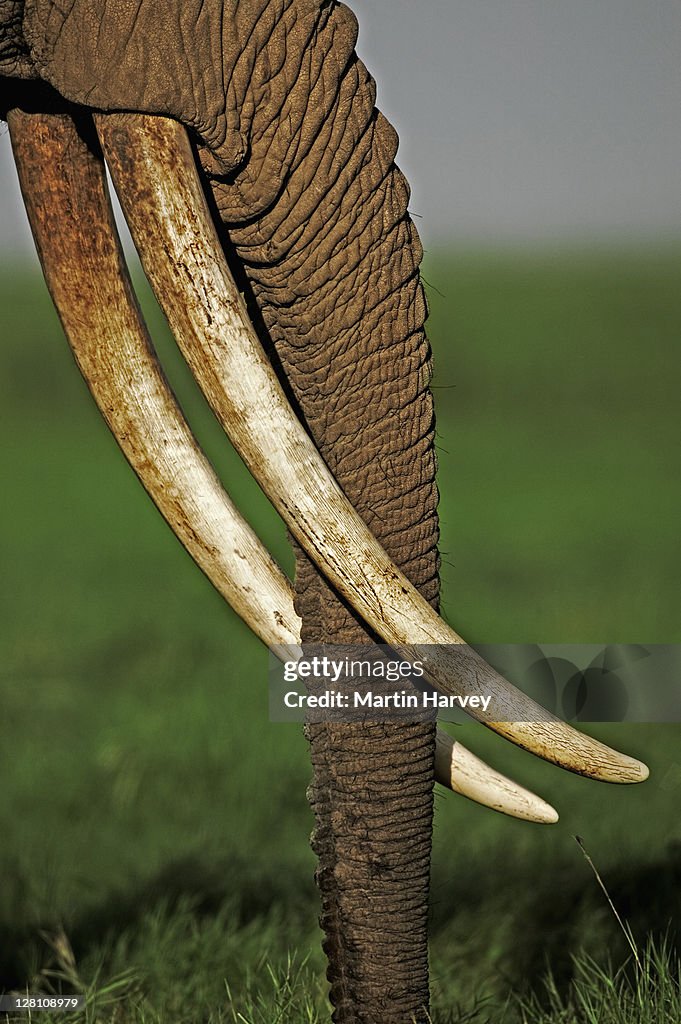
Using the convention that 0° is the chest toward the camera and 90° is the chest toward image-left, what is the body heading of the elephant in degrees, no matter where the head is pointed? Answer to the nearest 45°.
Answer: approximately 270°
